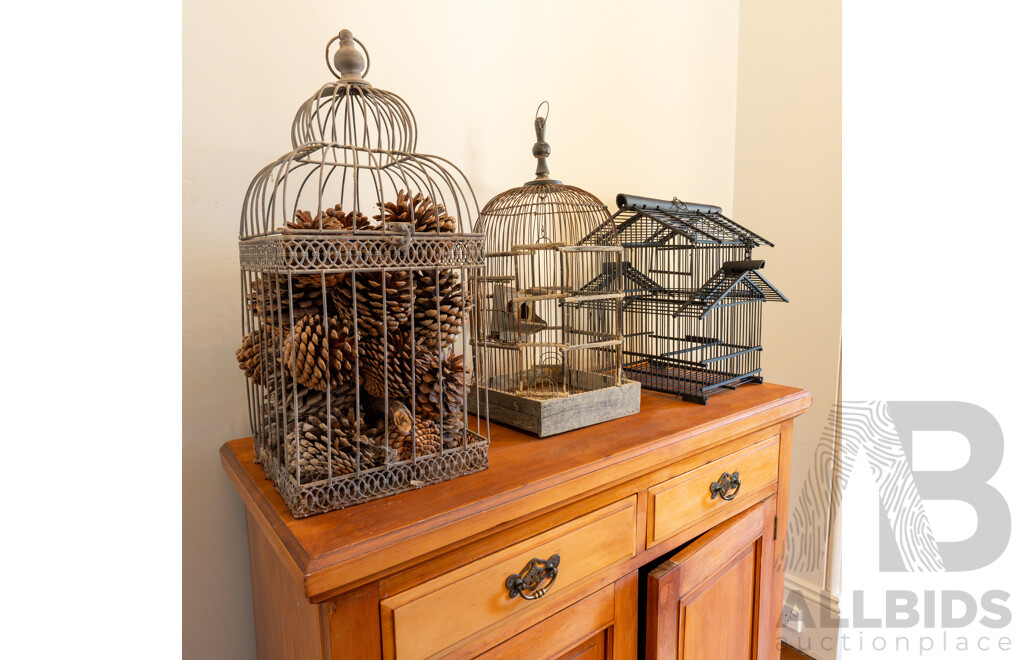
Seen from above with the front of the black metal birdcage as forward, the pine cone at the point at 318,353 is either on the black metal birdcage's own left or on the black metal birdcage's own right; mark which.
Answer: on the black metal birdcage's own right

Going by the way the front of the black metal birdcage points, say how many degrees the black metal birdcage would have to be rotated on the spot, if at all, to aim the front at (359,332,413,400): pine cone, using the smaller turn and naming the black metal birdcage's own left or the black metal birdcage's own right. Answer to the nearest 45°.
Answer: approximately 90° to the black metal birdcage's own right

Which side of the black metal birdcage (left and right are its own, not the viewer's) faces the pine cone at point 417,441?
right

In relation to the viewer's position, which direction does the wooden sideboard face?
facing the viewer and to the right of the viewer
